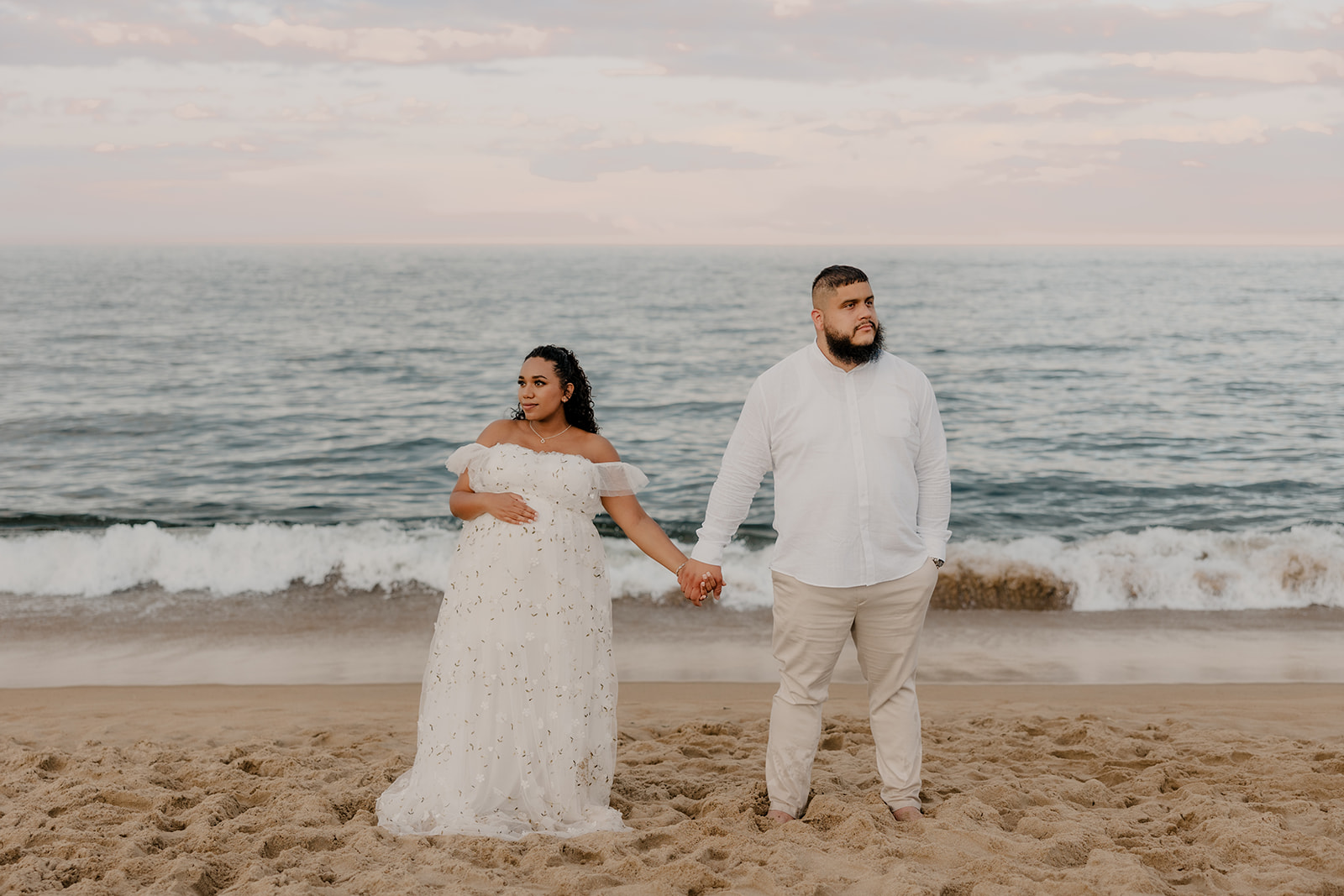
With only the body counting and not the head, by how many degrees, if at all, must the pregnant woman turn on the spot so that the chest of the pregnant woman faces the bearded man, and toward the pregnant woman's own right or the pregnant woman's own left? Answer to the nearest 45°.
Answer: approximately 90° to the pregnant woman's own left

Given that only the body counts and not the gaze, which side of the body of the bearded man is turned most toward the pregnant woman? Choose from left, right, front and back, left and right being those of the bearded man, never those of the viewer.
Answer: right

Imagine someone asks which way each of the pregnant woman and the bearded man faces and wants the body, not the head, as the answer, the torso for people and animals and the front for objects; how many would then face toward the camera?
2

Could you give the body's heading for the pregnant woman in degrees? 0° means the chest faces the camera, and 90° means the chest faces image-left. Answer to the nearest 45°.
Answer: approximately 0°
